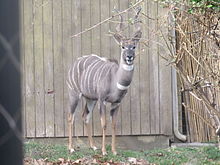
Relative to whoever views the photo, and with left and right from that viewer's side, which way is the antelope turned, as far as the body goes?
facing the viewer and to the right of the viewer

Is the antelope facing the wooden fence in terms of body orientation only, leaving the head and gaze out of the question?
no
